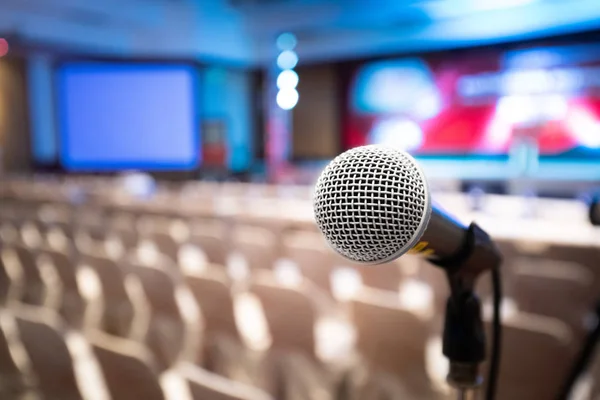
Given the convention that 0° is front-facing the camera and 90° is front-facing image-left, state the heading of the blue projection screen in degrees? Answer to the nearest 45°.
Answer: approximately 0°

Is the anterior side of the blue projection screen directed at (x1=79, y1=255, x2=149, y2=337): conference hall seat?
yes

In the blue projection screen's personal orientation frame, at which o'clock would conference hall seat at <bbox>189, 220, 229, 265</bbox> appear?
The conference hall seat is roughly at 12 o'clock from the blue projection screen.

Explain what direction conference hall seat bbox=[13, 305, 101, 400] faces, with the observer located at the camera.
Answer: facing away from the viewer and to the right of the viewer

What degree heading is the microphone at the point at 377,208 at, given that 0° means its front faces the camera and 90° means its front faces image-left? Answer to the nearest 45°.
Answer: approximately 45°

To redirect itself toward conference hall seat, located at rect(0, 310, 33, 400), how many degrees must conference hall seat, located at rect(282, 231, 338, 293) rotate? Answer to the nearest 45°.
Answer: approximately 180°

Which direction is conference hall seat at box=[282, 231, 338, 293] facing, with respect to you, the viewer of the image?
facing away from the viewer and to the right of the viewer
